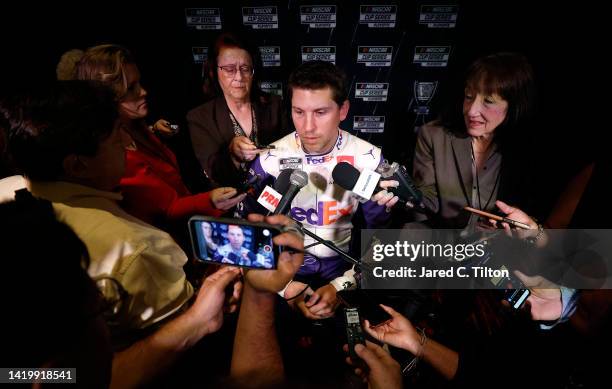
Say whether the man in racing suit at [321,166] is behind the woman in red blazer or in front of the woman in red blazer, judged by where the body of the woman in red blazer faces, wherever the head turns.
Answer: in front

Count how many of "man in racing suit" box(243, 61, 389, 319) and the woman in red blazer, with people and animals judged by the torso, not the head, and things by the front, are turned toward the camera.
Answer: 1

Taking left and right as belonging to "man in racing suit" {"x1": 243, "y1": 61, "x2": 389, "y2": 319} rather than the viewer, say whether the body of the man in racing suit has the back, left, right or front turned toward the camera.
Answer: front

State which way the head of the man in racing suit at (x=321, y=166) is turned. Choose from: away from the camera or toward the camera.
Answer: toward the camera

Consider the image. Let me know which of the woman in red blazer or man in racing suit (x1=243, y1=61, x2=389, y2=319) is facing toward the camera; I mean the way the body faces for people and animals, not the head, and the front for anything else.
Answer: the man in racing suit

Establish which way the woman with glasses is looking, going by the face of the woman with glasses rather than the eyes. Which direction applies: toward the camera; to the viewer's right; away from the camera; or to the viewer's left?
toward the camera

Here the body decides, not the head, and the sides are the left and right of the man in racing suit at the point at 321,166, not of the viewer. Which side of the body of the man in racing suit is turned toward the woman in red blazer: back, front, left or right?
right

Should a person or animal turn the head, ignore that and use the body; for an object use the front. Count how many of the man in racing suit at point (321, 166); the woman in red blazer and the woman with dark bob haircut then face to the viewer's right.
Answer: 1

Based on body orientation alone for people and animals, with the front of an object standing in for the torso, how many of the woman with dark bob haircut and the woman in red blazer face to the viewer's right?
1

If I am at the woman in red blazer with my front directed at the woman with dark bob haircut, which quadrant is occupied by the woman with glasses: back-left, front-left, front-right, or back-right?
front-left

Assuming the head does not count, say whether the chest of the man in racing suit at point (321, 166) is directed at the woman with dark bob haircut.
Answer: no

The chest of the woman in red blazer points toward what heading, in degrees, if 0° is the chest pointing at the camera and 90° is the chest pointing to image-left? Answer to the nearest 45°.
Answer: approximately 270°

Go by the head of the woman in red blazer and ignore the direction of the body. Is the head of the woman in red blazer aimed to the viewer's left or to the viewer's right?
to the viewer's right

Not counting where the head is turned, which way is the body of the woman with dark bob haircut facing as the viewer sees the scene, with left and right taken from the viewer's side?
facing the viewer and to the left of the viewer
